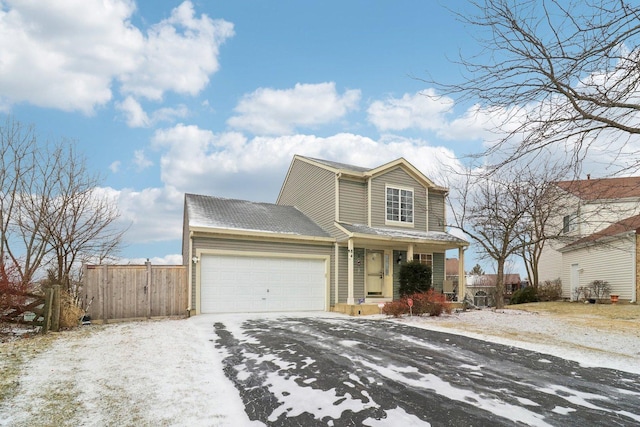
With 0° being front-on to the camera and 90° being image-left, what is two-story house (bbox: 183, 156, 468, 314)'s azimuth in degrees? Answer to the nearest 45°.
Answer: approximately 315°

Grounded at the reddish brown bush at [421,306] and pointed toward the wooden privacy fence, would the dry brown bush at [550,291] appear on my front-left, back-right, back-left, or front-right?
back-right

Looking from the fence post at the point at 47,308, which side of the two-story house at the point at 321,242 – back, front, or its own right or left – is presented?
right

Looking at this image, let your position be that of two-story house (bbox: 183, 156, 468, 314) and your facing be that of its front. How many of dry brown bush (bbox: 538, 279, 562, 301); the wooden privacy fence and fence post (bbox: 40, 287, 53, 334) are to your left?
1

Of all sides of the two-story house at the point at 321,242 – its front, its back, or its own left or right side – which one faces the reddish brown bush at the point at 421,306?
front

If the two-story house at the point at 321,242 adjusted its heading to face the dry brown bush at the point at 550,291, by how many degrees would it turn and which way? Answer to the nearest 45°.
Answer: approximately 90° to its left

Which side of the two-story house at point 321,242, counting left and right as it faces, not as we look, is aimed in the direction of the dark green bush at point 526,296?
left

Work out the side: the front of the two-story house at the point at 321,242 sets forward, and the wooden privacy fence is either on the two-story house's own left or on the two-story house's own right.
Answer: on the two-story house's own right

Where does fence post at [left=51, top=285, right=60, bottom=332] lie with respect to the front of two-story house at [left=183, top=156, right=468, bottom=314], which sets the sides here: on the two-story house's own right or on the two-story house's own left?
on the two-story house's own right
